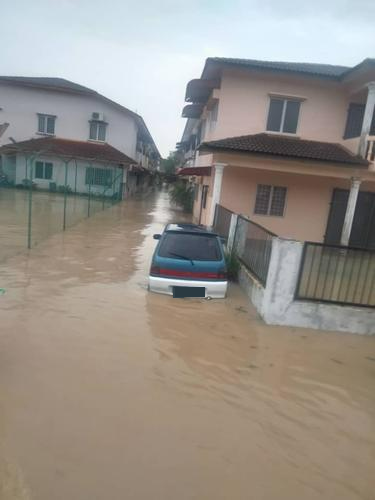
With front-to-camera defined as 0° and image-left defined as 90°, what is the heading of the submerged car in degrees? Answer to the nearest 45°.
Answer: approximately 180°

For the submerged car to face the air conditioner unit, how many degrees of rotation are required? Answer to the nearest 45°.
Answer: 0° — it already faces it

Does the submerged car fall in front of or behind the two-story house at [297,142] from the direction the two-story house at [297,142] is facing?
in front

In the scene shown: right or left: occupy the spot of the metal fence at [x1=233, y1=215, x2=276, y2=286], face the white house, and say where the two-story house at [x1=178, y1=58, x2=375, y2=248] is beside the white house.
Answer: right

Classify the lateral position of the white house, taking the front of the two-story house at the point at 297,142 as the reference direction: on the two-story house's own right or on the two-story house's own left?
on the two-story house's own right

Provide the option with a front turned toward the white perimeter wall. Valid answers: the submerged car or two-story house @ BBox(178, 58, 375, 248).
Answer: the two-story house

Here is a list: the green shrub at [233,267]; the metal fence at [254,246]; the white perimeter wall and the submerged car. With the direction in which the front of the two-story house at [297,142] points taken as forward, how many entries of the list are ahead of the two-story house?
4

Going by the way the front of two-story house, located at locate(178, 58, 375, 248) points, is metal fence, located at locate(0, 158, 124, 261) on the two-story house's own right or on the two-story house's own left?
on the two-story house's own right

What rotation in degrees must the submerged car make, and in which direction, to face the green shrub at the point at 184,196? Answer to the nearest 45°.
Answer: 0° — it already faces it

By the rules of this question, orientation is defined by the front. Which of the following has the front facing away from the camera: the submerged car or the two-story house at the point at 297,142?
the submerged car

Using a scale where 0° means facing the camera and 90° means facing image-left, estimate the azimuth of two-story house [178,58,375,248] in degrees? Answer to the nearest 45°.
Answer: approximately 0°
